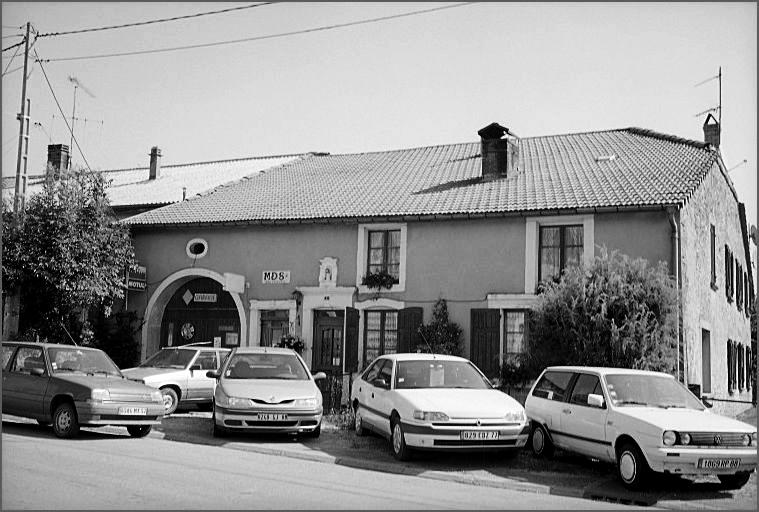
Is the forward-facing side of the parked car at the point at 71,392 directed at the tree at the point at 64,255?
no

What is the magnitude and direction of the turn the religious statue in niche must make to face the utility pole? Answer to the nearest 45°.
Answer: approximately 90° to its right

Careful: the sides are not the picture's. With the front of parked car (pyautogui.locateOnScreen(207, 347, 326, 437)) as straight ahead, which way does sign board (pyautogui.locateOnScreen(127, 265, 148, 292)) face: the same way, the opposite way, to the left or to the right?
the same way

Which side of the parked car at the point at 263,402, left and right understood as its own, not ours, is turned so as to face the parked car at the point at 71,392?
right

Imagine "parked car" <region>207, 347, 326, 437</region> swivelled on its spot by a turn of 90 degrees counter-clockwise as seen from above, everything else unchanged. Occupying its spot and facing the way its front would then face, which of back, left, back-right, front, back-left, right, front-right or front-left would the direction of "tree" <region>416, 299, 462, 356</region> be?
front-left

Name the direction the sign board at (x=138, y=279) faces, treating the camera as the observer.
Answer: facing the viewer

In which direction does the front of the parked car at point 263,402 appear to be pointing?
toward the camera

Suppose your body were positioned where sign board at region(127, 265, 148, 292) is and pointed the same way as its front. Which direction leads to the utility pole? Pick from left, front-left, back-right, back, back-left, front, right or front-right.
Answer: front-right

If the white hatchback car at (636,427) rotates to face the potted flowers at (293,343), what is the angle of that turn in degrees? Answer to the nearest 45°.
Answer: approximately 180°

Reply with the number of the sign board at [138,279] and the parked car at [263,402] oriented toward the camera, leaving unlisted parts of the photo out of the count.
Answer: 2

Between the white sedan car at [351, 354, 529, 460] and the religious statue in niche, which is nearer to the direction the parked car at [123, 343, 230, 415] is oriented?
the white sedan car

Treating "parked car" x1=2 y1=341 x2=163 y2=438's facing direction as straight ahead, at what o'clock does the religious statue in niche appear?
The religious statue in niche is roughly at 9 o'clock from the parked car.

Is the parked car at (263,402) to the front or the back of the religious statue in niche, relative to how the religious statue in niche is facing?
to the front

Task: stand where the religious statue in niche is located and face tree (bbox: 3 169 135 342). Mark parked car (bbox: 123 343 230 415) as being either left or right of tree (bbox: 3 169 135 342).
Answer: left

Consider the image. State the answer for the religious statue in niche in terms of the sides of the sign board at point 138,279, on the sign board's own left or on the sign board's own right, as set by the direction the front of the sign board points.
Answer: on the sign board's own left

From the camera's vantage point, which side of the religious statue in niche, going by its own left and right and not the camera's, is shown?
front

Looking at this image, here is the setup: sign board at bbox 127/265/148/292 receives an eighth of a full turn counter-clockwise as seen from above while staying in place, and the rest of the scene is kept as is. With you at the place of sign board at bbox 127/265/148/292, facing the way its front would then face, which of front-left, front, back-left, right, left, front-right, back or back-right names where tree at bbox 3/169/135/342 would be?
right

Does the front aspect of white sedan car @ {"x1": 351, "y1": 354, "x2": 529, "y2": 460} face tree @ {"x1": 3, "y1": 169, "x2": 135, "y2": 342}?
no

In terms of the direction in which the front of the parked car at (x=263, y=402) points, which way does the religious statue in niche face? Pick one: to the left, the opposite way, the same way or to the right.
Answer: the same way

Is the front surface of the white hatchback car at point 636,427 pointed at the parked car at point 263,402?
no

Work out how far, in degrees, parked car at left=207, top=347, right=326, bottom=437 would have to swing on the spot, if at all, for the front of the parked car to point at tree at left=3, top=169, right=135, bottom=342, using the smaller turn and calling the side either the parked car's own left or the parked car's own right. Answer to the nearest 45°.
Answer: approximately 135° to the parked car's own right

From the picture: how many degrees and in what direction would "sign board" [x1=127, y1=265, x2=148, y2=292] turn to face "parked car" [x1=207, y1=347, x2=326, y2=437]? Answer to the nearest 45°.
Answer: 0° — it already faces it
